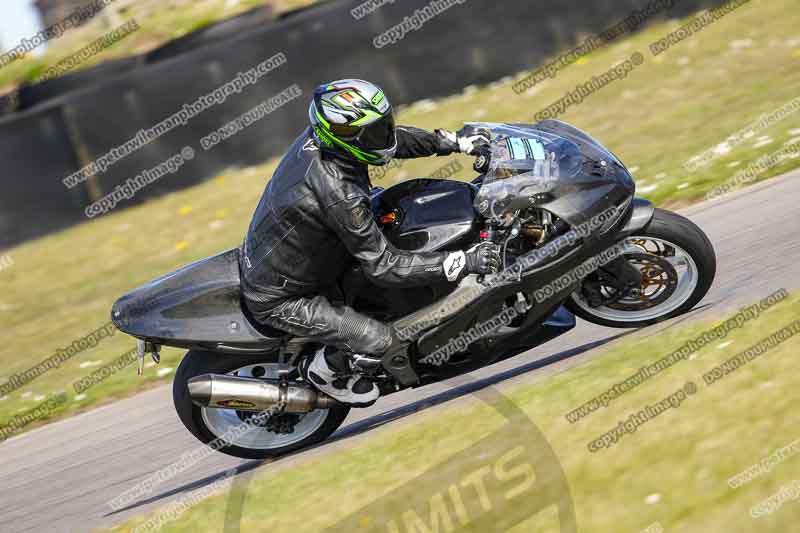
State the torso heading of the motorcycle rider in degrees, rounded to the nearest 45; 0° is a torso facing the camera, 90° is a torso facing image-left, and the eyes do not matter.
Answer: approximately 270°

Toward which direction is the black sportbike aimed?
to the viewer's right
